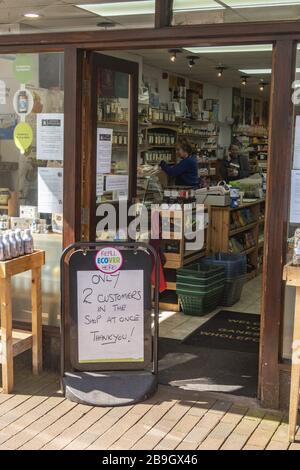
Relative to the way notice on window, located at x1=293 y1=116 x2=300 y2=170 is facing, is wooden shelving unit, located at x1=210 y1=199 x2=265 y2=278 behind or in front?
behind

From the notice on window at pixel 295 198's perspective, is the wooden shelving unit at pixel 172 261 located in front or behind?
behind

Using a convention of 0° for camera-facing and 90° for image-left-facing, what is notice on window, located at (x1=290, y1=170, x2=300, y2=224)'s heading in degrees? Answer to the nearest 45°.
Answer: approximately 0°

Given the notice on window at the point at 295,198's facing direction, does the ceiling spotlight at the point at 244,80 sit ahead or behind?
behind

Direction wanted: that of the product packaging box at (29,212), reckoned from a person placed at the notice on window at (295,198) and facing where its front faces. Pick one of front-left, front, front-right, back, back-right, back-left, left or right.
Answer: right

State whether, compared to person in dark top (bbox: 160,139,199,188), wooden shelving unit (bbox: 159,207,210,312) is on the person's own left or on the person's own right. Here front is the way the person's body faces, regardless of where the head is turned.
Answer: on the person's own left

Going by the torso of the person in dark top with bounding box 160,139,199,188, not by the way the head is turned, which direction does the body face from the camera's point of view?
to the viewer's left

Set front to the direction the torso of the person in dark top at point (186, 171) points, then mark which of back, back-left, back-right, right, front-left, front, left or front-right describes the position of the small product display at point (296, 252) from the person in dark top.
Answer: left

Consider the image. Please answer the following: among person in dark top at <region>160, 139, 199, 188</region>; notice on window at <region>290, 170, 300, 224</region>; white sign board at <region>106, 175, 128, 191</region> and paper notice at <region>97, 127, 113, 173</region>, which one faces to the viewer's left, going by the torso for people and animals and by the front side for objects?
the person in dark top

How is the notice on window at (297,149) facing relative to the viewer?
toward the camera

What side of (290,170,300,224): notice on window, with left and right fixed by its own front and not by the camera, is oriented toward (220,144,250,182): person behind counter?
back
